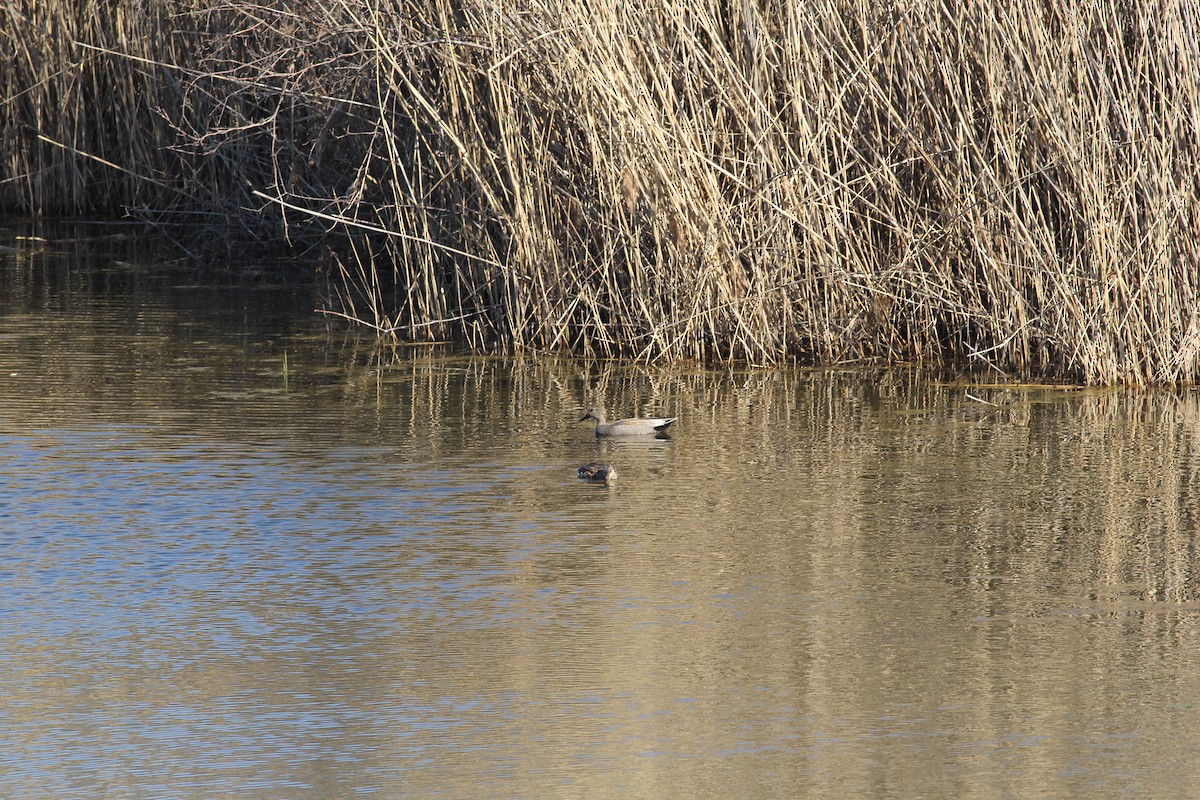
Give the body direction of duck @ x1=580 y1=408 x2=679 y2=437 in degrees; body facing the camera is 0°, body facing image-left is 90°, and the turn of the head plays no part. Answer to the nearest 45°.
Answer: approximately 90°
